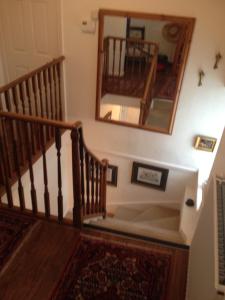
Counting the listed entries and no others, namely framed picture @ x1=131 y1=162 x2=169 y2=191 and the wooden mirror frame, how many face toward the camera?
2

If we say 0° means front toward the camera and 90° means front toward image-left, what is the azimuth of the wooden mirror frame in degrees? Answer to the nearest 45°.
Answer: approximately 0°

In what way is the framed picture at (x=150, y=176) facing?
toward the camera

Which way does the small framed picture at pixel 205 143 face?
toward the camera

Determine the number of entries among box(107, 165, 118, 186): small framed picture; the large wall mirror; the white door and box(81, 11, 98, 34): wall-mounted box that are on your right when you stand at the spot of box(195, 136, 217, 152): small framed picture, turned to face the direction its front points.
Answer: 4

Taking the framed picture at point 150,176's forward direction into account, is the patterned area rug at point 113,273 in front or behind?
in front

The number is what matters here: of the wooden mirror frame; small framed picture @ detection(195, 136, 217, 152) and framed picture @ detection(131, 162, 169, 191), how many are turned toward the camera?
3
